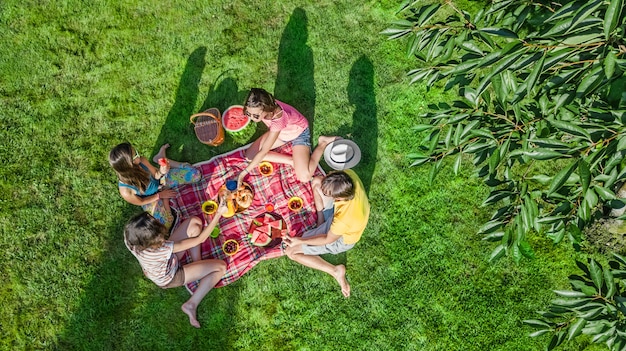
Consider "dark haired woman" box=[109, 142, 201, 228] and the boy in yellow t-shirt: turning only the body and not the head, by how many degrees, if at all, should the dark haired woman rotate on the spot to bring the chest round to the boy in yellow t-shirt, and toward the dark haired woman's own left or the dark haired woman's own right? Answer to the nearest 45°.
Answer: approximately 45° to the dark haired woman's own right

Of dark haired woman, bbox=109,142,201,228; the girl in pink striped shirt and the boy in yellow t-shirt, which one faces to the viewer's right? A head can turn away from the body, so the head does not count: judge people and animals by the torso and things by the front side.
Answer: the dark haired woman

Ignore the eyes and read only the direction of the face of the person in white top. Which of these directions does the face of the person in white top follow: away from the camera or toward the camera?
away from the camera

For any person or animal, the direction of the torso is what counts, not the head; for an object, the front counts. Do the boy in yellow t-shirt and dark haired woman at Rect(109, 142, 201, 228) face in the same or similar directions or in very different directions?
very different directions

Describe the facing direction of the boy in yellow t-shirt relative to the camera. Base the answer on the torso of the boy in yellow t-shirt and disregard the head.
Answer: to the viewer's left

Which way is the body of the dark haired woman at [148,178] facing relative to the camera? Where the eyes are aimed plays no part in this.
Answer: to the viewer's right

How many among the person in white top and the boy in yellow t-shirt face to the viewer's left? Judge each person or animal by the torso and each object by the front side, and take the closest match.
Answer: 1
